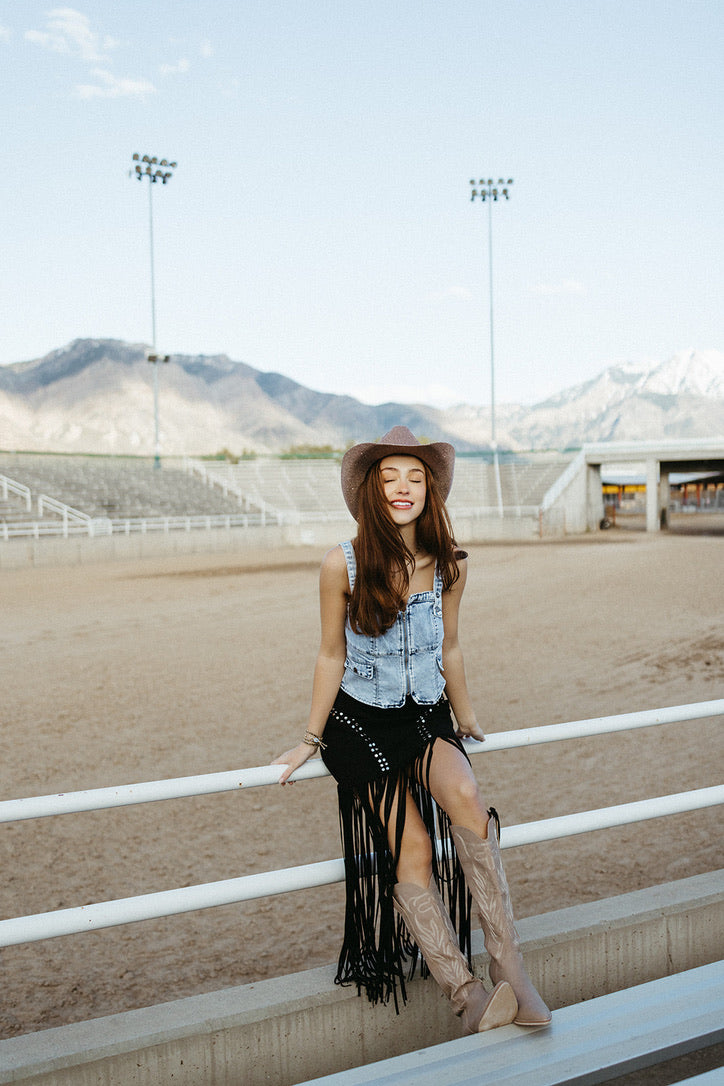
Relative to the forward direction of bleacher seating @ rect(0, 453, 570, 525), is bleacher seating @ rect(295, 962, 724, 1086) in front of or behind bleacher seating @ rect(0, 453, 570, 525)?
in front

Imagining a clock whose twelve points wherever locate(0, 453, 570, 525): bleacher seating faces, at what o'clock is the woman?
The woman is roughly at 12 o'clock from the bleacher seating.

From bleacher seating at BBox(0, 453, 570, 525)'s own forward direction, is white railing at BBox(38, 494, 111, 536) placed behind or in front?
in front

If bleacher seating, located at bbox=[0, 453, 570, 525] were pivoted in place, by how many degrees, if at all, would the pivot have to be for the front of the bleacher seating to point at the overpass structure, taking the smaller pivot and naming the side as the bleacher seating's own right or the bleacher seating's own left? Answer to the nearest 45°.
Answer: approximately 90° to the bleacher seating's own left

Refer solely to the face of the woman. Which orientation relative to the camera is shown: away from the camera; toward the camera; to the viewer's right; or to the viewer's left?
toward the camera

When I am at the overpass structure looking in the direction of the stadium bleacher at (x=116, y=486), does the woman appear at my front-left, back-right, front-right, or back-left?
front-left

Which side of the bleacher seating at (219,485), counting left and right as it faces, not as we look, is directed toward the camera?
front

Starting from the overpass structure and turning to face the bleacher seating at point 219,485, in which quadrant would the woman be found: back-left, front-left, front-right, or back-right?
front-left

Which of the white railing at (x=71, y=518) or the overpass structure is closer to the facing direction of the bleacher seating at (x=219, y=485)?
the white railing

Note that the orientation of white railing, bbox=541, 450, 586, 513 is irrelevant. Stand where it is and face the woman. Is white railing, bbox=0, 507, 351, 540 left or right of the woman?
right

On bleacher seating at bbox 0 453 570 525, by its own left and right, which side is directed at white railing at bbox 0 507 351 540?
front
